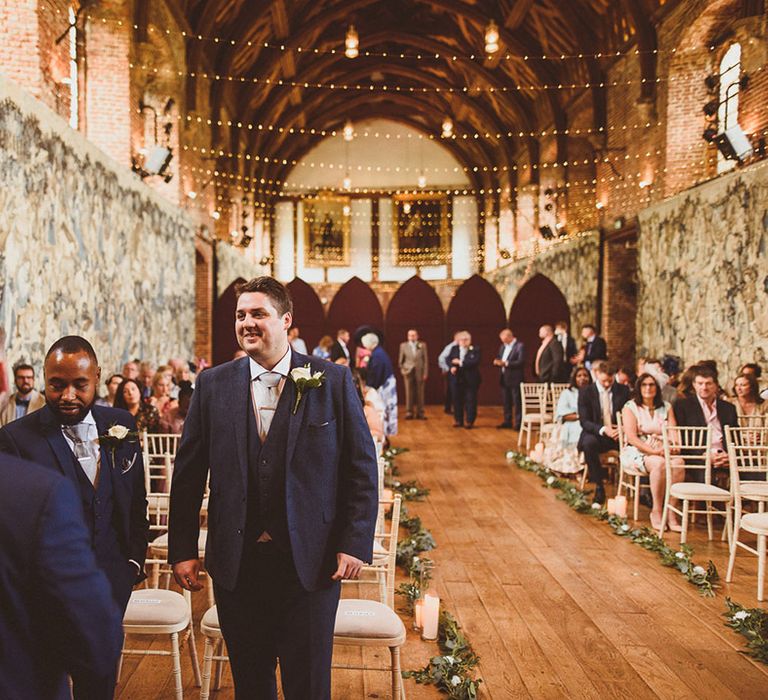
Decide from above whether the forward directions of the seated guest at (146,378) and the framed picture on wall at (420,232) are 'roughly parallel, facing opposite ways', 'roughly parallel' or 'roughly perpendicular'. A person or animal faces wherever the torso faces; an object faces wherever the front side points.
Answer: roughly parallel

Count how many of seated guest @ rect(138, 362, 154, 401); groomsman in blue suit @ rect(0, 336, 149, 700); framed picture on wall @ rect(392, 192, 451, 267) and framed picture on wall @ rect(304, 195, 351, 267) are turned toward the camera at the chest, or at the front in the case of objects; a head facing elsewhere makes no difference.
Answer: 4

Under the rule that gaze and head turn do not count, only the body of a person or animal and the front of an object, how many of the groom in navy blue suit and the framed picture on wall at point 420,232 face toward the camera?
2

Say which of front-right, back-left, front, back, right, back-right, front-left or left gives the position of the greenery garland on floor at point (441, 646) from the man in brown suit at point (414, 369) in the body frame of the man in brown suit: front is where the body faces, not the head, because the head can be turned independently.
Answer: front

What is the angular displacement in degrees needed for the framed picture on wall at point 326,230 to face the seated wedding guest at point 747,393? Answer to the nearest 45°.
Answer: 0° — it already faces them

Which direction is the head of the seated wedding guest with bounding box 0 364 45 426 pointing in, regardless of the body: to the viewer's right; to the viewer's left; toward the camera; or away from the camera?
toward the camera

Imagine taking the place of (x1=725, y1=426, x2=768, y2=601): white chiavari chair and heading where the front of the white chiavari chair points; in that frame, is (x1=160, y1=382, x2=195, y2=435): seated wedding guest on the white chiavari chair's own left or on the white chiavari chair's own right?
on the white chiavari chair's own right

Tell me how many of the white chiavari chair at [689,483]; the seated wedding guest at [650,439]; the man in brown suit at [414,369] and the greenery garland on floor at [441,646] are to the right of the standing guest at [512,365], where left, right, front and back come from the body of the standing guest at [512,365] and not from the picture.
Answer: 1

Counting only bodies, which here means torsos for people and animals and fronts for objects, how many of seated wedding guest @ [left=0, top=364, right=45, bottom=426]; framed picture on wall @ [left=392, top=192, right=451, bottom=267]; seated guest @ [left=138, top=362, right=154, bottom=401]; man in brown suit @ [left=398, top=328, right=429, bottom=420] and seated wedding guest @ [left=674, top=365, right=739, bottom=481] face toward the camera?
5

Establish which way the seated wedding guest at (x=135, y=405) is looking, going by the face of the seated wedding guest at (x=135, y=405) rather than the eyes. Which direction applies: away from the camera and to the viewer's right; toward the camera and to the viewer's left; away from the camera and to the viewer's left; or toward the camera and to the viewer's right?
toward the camera and to the viewer's right

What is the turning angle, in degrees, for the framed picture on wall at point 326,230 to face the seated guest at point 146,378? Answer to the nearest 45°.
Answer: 0° — it already faces them

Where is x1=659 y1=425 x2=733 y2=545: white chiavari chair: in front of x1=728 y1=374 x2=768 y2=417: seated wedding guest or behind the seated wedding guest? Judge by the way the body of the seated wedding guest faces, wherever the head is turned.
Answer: in front

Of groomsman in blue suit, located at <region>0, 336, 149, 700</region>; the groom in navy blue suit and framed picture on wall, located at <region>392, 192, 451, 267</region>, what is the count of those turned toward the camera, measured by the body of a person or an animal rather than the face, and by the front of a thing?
3

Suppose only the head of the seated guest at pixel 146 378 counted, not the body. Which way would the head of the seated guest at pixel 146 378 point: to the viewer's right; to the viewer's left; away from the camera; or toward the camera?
toward the camera

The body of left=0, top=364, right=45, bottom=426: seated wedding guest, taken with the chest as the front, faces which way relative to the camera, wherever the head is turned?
toward the camera

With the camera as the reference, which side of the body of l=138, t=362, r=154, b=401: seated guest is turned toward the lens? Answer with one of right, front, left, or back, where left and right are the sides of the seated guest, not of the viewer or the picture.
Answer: front

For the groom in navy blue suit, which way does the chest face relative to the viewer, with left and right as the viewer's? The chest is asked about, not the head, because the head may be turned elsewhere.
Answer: facing the viewer

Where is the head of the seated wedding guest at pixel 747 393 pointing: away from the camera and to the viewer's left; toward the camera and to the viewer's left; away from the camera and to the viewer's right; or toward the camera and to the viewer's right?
toward the camera and to the viewer's left
